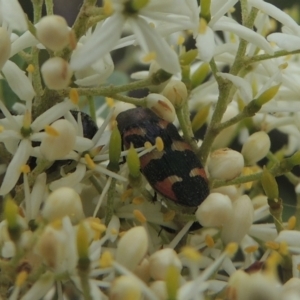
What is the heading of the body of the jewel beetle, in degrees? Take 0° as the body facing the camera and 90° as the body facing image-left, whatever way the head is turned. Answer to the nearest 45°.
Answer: approximately 135°
